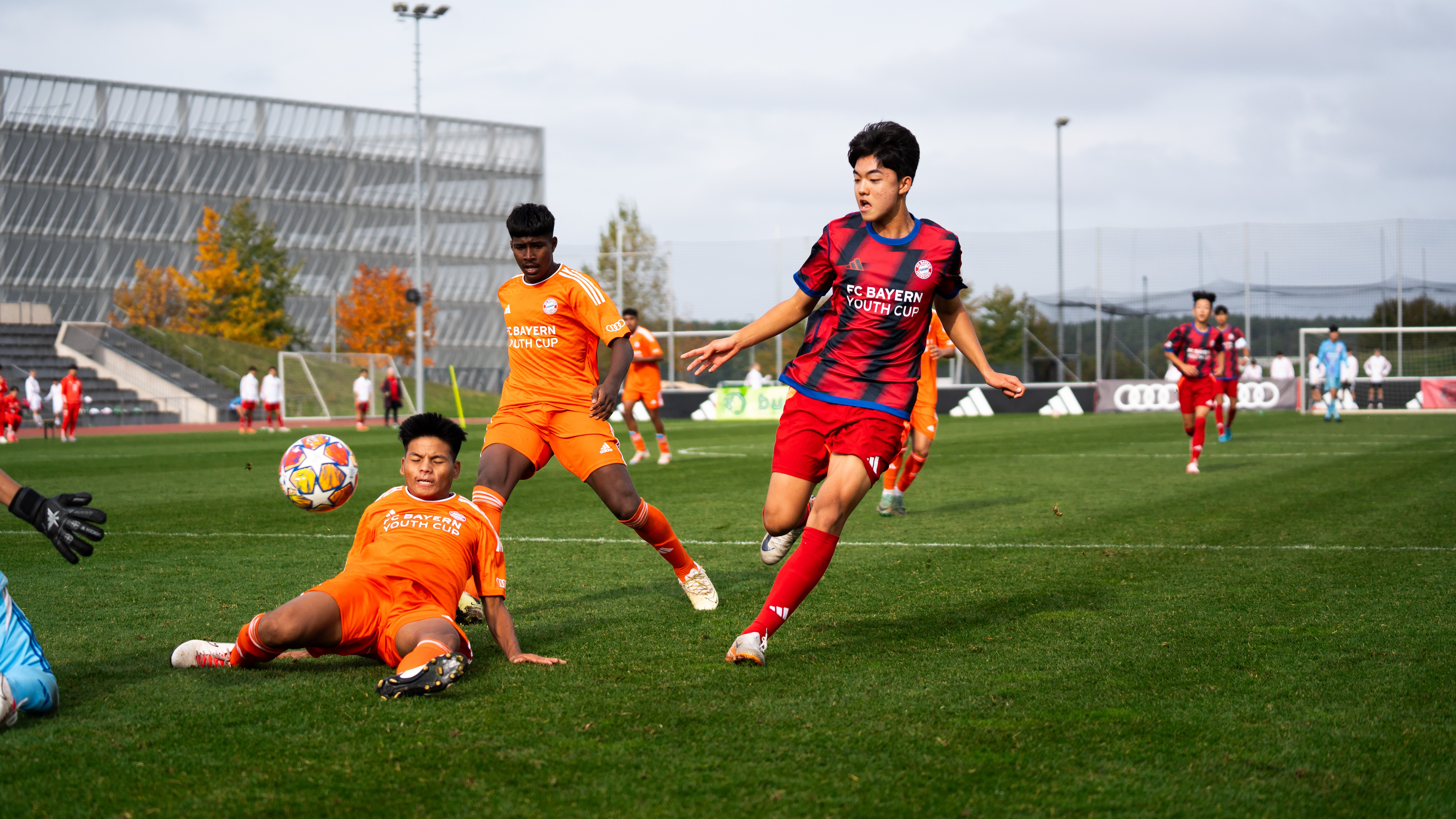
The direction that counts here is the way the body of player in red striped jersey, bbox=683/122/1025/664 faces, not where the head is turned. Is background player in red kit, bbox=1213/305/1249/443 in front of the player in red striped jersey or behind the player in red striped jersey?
behind

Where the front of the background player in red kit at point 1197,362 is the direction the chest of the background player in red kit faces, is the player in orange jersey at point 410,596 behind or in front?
in front

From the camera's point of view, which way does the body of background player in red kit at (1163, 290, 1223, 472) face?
toward the camera

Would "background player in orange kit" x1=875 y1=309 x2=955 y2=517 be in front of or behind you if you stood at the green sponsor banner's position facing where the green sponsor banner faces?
in front

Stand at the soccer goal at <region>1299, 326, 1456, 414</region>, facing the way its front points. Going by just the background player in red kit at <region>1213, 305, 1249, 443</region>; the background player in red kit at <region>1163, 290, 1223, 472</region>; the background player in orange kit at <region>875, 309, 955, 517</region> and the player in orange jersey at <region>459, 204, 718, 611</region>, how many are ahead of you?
4

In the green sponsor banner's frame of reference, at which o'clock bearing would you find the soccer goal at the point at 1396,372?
The soccer goal is roughly at 9 o'clock from the green sponsor banner.

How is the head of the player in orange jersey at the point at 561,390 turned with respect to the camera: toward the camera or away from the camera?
toward the camera

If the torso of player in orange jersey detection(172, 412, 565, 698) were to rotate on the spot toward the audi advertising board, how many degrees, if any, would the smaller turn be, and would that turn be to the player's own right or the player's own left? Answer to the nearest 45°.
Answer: approximately 135° to the player's own left

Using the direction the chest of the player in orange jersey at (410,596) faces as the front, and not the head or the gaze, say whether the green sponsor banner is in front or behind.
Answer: behind

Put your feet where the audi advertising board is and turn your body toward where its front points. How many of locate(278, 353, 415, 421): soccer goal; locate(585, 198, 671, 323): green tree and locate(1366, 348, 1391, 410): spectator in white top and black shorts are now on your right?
2

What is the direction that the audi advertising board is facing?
toward the camera

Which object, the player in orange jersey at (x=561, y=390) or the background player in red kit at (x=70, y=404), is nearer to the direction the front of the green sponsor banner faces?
the player in orange jersey

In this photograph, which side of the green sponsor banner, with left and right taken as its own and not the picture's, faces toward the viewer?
front
